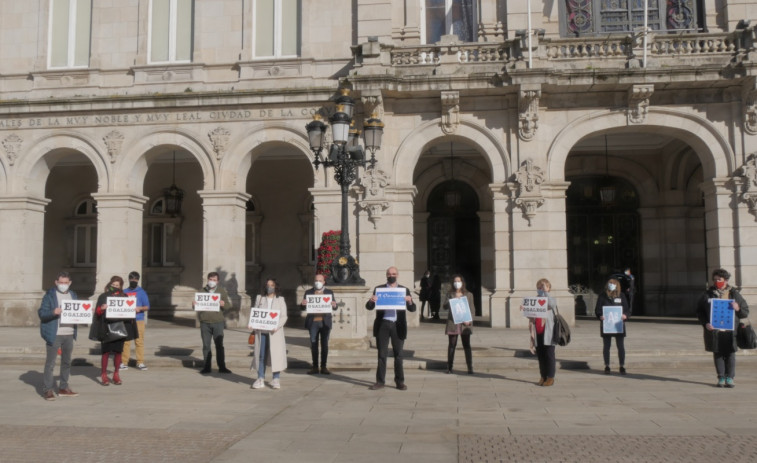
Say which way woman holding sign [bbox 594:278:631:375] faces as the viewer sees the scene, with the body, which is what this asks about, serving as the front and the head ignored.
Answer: toward the camera

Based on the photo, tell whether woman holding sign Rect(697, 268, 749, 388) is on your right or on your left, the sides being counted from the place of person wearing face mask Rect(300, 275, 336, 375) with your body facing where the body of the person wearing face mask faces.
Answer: on your left

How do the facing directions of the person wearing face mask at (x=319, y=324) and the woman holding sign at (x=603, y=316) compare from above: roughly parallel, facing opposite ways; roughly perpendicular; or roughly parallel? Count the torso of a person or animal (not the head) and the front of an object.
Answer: roughly parallel

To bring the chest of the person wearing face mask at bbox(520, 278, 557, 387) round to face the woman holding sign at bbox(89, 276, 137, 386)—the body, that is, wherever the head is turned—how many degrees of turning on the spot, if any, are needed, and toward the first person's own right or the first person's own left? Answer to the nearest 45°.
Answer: approximately 45° to the first person's own right

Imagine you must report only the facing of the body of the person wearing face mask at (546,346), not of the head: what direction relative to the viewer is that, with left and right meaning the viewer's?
facing the viewer and to the left of the viewer

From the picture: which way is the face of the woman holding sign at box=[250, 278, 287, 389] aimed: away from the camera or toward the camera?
toward the camera

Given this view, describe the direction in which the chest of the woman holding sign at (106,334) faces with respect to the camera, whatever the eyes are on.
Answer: toward the camera

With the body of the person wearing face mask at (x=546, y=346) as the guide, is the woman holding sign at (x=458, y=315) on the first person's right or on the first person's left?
on the first person's right

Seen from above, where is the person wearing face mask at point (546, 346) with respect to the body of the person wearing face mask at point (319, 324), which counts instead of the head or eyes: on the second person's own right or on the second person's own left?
on the second person's own left

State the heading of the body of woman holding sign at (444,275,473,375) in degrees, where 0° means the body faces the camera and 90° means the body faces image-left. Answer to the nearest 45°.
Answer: approximately 0°

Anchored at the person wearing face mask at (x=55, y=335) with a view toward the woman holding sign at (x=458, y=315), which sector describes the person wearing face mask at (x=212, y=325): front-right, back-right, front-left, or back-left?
front-left

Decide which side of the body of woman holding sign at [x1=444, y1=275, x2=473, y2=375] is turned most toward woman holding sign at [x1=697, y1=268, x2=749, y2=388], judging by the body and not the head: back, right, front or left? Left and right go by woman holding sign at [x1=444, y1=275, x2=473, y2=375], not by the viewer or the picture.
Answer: left

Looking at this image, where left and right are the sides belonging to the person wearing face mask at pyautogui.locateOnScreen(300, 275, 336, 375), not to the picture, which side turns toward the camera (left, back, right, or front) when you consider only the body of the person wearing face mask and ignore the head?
front

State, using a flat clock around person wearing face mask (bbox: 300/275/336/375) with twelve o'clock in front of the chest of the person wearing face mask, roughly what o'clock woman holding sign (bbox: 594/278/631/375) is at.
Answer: The woman holding sign is roughly at 9 o'clock from the person wearing face mask.

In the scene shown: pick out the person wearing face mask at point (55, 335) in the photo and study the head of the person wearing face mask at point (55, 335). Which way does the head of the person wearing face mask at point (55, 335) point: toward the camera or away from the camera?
toward the camera

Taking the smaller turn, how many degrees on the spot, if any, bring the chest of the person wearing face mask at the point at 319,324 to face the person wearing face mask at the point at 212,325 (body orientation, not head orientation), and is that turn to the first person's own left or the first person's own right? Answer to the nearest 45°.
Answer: approximately 90° to the first person's own right
